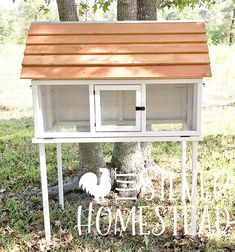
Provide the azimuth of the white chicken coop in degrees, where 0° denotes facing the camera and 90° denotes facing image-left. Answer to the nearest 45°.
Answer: approximately 0°
